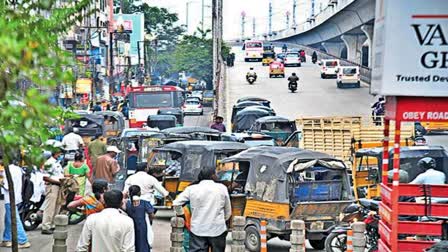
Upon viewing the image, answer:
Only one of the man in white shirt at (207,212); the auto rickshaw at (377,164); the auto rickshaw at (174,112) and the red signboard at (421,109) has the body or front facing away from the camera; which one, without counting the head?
the man in white shirt

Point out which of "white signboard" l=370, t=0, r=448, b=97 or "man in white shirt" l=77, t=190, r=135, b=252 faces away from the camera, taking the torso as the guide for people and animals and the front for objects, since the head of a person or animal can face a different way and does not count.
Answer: the man in white shirt

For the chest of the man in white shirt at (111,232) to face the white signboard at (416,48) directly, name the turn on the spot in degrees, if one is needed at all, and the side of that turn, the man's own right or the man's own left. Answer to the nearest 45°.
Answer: approximately 90° to the man's own right

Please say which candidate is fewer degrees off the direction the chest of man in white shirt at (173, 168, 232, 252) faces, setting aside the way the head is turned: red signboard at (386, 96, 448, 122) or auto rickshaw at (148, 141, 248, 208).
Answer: the auto rickshaw

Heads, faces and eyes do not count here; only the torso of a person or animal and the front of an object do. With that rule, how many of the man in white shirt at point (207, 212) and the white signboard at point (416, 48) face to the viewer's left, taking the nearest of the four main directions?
0

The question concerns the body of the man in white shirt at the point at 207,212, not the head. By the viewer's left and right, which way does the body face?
facing away from the viewer

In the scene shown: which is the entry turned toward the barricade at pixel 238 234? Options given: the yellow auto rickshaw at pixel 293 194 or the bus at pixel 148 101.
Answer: the bus

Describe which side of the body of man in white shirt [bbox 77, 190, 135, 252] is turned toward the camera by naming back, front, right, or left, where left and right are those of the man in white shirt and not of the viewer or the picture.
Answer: back
